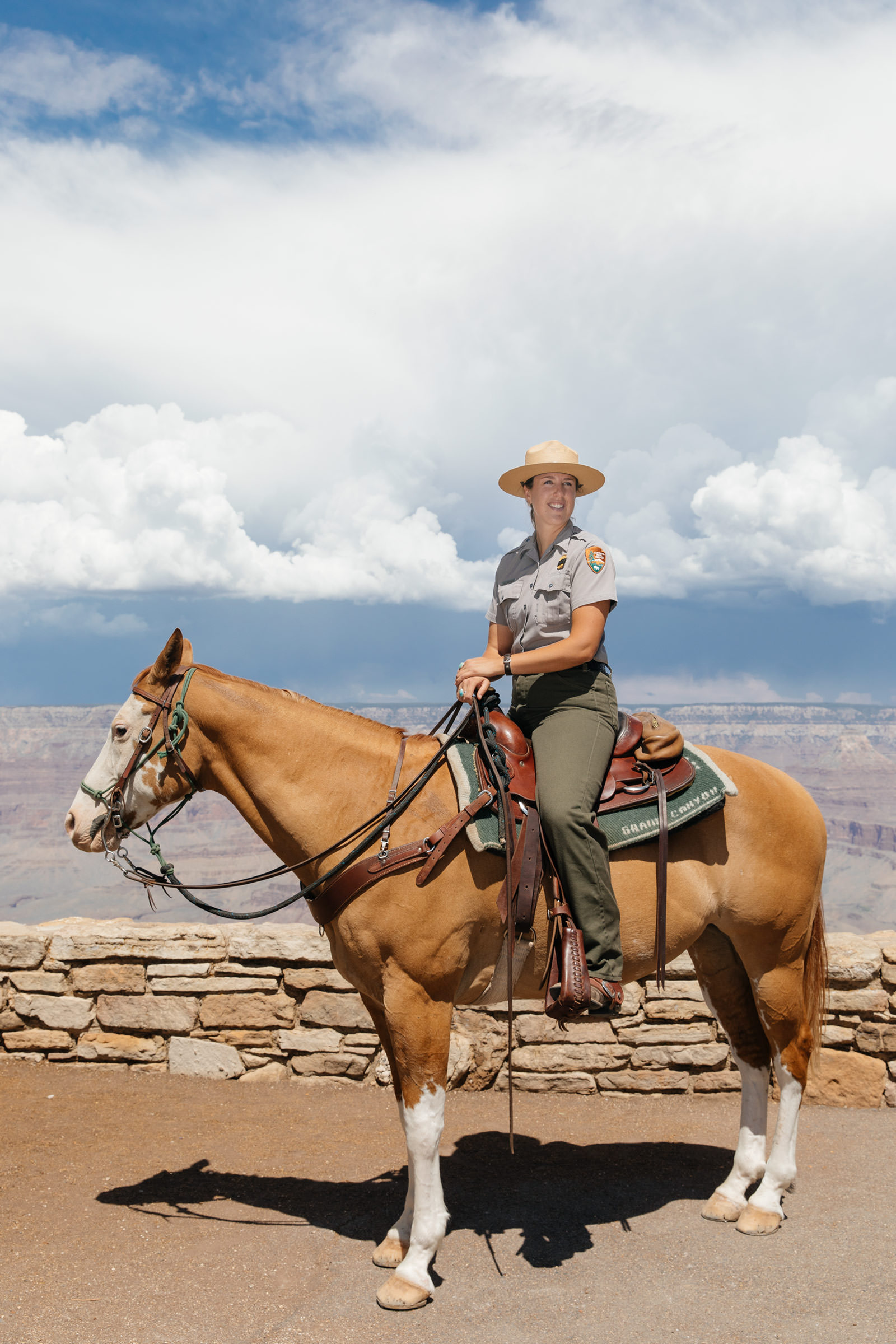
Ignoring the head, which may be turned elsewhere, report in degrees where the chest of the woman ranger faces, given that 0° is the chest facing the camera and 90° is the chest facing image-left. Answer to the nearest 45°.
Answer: approximately 45°
